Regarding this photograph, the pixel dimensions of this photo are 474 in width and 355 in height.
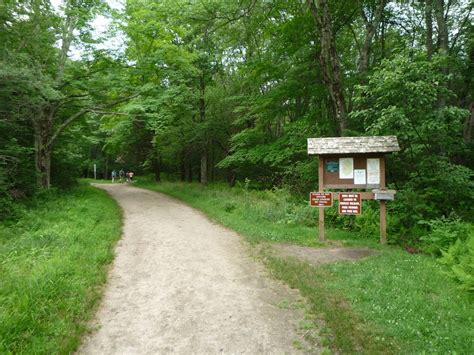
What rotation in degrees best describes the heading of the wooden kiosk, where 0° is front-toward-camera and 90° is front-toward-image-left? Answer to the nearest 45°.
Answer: approximately 0°

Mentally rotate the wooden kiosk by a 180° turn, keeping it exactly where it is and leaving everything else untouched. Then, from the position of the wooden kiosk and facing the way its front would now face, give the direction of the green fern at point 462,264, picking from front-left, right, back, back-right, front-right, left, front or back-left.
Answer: back-right
